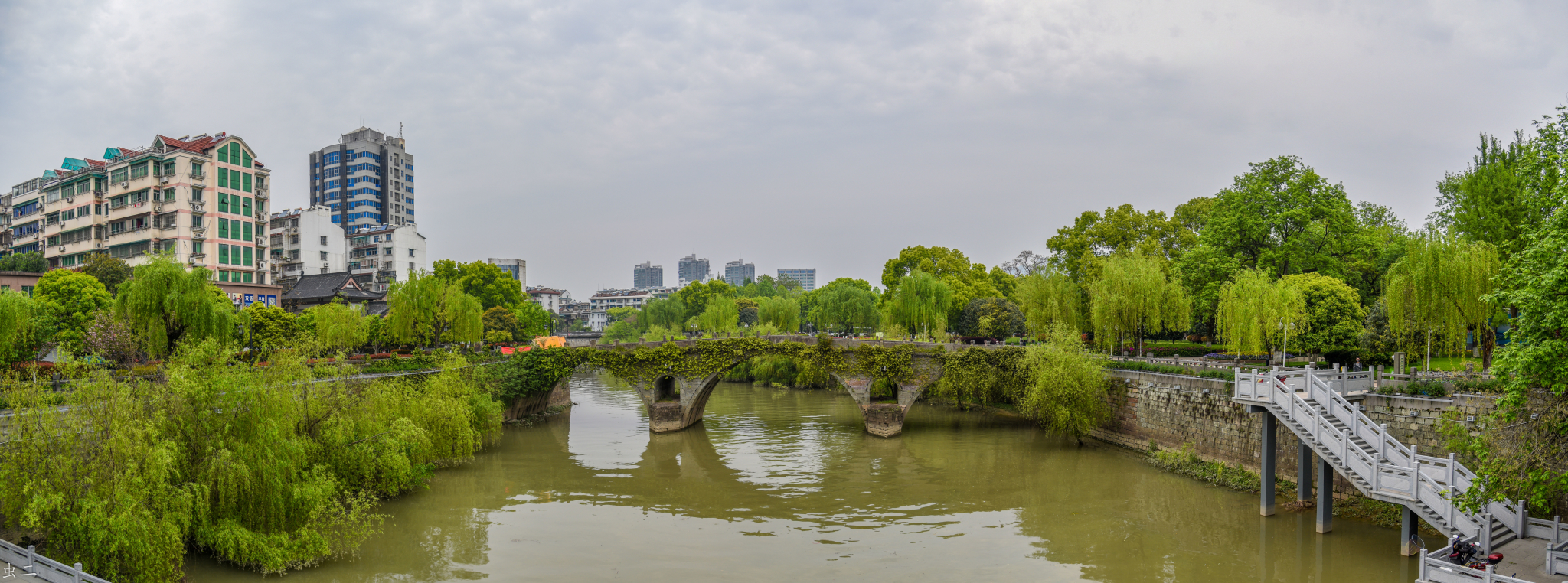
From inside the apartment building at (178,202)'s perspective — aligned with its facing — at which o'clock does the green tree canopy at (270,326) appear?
The green tree canopy is roughly at 10 o'clock from the apartment building.

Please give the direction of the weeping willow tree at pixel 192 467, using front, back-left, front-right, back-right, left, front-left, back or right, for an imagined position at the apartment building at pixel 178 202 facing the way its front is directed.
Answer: front-left

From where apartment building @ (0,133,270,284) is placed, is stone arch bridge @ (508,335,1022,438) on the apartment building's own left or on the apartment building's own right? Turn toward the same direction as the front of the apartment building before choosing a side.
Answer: on the apartment building's own left

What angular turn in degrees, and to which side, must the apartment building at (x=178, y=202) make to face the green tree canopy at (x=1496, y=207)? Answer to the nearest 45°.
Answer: approximately 90° to its left

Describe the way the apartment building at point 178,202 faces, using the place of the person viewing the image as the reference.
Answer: facing the viewer and to the left of the viewer

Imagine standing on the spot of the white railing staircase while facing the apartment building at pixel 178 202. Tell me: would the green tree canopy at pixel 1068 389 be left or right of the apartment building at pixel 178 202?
right

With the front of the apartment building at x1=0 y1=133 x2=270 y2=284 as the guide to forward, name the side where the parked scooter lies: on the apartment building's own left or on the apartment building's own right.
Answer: on the apartment building's own left

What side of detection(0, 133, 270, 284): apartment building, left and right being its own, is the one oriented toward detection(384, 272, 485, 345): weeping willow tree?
left

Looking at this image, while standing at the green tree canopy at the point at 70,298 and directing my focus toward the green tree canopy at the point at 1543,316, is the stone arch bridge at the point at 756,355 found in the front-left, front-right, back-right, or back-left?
front-left

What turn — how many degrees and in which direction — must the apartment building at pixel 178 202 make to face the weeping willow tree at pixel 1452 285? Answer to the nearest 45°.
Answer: approximately 90° to its left

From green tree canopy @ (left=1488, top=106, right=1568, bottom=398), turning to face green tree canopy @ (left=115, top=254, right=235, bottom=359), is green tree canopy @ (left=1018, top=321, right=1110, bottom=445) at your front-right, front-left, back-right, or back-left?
front-right

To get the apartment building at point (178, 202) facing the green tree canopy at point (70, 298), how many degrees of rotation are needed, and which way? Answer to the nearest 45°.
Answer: approximately 45° to its left

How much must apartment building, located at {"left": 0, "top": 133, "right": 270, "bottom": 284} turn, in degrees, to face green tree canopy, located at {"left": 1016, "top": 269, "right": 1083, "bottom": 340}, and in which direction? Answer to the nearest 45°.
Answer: approximately 90° to its left

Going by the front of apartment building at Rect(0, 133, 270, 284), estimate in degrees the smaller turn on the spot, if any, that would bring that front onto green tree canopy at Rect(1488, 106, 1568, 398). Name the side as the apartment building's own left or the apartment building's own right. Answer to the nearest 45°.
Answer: approximately 45° to the apartment building's own left

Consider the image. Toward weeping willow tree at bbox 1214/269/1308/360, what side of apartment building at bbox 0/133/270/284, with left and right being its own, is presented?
left
